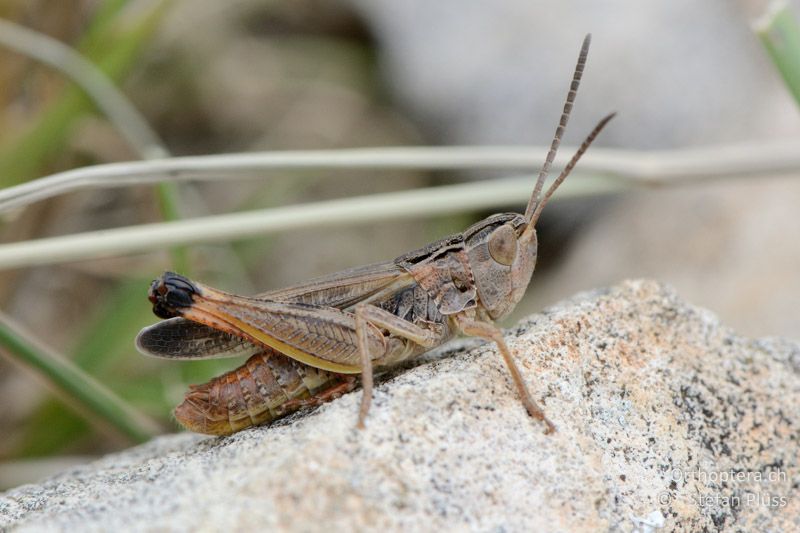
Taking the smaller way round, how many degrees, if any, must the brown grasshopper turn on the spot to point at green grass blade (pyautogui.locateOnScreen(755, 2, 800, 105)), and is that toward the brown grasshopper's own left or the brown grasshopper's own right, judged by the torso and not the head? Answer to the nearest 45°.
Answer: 0° — it already faces it

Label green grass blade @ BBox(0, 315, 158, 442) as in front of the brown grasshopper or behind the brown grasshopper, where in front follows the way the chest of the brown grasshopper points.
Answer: behind

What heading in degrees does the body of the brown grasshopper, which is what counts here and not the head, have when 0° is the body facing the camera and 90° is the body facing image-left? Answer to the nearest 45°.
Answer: approximately 270°
